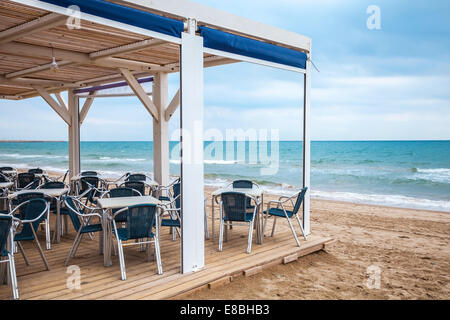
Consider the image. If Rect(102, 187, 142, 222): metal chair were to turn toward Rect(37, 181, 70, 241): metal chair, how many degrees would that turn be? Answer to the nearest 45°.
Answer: approximately 135° to its right

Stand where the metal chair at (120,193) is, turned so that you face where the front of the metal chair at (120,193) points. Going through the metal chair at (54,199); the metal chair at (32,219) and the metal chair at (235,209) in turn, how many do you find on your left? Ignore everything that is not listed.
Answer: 1

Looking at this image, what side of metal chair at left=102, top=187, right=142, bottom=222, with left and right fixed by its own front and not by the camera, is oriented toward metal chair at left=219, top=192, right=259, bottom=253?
left

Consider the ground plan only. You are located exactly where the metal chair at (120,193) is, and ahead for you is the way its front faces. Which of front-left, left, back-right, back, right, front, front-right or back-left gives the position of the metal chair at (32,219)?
front-right
